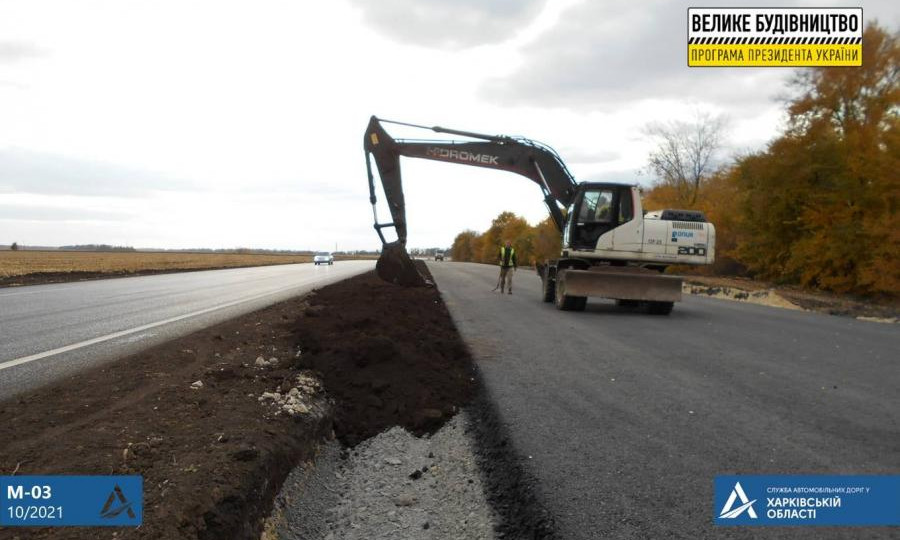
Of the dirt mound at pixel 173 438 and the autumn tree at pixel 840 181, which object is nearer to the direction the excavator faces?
the dirt mound

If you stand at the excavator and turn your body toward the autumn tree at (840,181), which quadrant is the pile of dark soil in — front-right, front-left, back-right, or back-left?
back-right

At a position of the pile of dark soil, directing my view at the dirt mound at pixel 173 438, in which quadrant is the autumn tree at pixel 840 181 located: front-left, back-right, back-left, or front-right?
back-left

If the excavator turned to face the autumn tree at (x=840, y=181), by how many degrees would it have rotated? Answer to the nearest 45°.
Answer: approximately 135° to its right

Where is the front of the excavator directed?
to the viewer's left

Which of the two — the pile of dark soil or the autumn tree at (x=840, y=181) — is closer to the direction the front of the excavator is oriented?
the pile of dark soil

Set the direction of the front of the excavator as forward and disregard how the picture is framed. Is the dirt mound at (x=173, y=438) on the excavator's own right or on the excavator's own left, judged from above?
on the excavator's own left

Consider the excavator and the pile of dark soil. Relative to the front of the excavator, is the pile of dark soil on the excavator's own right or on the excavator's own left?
on the excavator's own left
